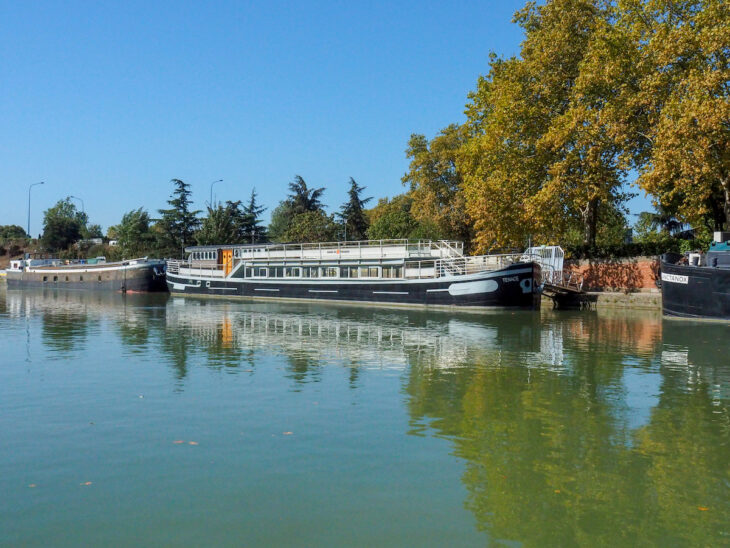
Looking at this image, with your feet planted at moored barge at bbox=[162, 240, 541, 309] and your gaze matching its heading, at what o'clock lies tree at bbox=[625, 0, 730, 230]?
The tree is roughly at 12 o'clock from the moored barge.

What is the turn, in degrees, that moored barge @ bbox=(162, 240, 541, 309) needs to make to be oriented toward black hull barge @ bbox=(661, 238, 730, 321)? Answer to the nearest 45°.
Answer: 0° — it already faces it

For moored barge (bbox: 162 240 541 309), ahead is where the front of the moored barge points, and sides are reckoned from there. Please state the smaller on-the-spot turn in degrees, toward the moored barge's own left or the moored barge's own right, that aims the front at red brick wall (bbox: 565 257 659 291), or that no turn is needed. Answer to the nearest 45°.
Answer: approximately 45° to the moored barge's own left

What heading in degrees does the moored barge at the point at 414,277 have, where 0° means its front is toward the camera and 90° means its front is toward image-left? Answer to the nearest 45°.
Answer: approximately 315°

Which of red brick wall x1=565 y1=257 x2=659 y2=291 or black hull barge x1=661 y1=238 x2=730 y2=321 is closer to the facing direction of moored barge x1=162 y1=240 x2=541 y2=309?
the black hull barge
